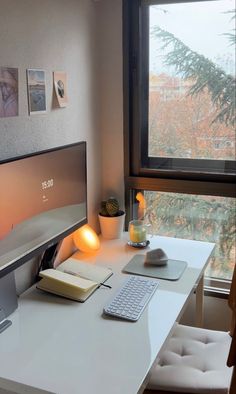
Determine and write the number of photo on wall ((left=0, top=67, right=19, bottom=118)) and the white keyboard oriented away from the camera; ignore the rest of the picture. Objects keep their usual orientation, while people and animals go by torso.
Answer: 0

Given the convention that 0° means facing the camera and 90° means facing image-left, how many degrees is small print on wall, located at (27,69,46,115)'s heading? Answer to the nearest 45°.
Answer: approximately 315°

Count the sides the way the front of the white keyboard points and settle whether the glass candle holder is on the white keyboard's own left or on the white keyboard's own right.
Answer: on the white keyboard's own left

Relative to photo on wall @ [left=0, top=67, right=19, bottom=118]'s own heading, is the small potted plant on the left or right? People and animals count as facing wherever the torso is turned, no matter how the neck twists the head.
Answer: on its left

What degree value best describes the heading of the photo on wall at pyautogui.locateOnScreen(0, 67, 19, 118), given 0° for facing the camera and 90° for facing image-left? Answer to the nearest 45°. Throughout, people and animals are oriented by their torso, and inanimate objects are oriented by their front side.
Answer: approximately 315°

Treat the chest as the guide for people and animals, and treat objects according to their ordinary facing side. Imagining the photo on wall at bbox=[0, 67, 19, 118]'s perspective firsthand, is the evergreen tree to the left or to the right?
on its left

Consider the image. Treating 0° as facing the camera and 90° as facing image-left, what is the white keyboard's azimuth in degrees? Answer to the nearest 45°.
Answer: approximately 315°

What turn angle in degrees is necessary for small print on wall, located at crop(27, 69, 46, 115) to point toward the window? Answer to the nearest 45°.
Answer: approximately 90° to its left
